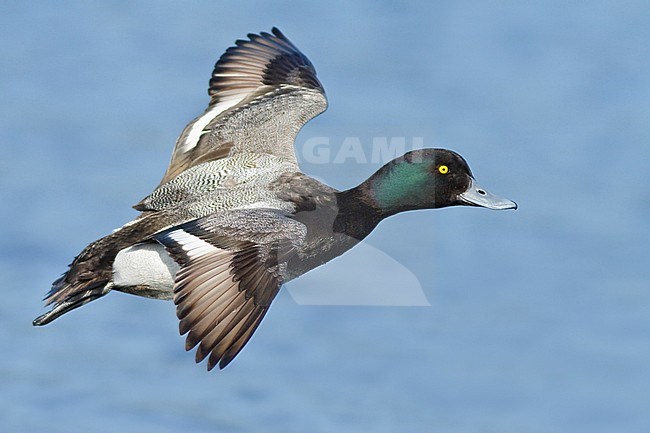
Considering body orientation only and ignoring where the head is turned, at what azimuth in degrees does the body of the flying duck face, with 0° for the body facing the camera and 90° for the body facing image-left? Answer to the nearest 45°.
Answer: approximately 270°
